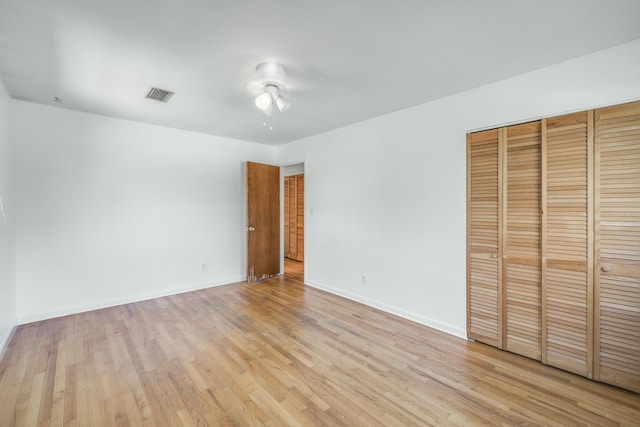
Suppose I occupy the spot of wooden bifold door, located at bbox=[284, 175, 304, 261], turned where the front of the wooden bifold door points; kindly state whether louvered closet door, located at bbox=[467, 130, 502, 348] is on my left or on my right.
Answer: on my left

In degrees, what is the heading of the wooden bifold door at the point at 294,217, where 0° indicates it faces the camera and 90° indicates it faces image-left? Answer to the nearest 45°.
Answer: approximately 45°

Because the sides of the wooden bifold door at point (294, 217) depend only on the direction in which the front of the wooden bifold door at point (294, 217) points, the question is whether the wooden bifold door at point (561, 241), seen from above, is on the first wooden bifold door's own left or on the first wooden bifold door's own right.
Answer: on the first wooden bifold door's own left

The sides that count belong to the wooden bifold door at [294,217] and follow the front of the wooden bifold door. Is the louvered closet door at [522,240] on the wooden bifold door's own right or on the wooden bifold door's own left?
on the wooden bifold door's own left

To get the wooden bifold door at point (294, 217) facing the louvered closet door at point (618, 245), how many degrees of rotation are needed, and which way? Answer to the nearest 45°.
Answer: approximately 90° to its left

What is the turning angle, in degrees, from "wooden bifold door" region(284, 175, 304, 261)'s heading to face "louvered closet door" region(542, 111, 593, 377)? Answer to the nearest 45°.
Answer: approximately 90° to its left

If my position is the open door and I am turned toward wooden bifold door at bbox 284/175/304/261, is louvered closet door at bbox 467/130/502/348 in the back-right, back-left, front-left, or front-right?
back-right

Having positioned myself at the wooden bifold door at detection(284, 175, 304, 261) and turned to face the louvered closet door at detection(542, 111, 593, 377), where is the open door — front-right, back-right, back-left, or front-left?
front-right

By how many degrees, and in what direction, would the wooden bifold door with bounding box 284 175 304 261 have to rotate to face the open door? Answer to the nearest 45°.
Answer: approximately 45° to its left

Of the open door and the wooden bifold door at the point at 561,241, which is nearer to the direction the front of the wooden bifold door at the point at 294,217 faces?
the open door
